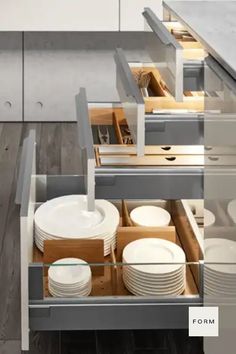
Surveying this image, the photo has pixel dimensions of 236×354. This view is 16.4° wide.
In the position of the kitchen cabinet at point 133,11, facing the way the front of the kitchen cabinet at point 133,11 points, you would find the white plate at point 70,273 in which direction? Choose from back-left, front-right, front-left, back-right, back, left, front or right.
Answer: front

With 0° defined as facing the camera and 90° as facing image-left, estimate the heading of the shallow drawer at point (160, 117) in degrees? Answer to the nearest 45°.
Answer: approximately 90°

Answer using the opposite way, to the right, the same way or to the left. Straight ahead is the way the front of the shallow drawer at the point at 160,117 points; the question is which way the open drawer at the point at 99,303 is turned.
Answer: the same way

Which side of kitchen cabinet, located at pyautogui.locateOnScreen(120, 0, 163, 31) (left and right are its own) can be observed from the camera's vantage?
front

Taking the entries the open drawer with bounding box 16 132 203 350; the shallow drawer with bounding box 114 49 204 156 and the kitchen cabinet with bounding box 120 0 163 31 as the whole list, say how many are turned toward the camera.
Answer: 1

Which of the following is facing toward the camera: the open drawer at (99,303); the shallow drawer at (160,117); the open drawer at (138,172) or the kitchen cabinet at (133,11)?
the kitchen cabinet

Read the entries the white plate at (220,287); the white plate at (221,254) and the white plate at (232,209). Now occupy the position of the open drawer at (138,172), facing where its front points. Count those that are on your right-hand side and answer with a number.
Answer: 0

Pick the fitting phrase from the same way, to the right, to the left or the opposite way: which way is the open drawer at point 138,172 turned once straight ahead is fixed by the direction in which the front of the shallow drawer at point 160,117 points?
the same way

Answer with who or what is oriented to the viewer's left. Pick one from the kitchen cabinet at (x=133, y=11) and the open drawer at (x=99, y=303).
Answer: the open drawer

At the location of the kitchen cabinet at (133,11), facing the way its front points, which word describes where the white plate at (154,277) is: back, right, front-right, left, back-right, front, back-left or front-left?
front

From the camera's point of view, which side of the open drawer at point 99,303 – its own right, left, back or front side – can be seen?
left

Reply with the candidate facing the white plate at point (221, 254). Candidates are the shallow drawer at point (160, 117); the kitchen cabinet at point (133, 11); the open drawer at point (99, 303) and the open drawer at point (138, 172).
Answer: the kitchen cabinet

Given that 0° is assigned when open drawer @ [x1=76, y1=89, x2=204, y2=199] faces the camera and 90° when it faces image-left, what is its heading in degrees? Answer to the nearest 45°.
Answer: approximately 90°

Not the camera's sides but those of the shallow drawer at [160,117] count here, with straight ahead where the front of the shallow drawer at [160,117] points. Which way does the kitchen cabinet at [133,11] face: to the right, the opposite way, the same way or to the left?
to the left
